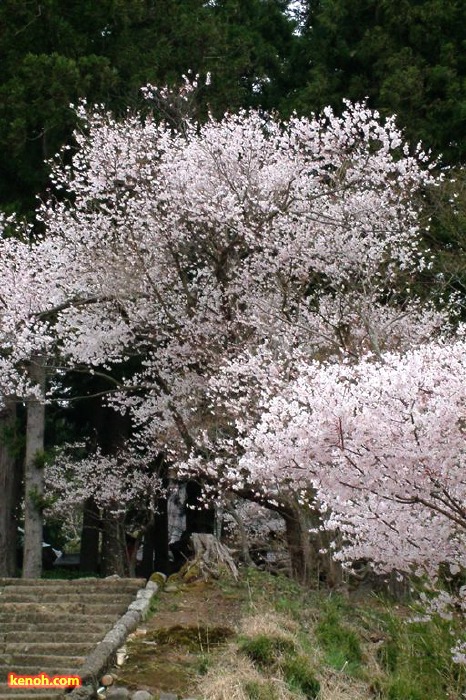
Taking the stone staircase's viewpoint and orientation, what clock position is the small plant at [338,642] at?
The small plant is roughly at 10 o'clock from the stone staircase.

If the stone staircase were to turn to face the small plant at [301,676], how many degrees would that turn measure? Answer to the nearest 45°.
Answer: approximately 45° to its left

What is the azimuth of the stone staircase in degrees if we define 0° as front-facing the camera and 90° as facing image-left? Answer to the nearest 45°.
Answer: approximately 0°
